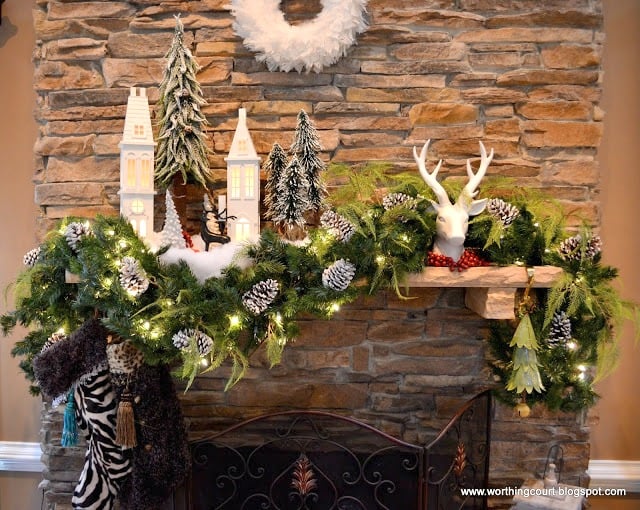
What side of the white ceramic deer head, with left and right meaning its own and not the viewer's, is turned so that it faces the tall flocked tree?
right

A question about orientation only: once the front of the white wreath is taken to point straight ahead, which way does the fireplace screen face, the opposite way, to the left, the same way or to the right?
the same way

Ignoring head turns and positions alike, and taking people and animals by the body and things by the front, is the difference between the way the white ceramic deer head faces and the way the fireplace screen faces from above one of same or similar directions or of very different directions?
same or similar directions

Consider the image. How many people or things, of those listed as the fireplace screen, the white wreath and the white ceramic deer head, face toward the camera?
3

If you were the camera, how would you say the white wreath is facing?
facing the viewer

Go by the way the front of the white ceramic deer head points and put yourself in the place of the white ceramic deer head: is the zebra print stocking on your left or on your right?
on your right

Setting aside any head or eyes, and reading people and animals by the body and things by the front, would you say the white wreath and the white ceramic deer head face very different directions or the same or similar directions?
same or similar directions

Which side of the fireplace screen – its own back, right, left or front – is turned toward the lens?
front

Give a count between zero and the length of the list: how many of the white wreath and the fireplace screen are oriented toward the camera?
2

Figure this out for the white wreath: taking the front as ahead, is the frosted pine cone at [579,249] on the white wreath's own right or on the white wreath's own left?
on the white wreath's own left
